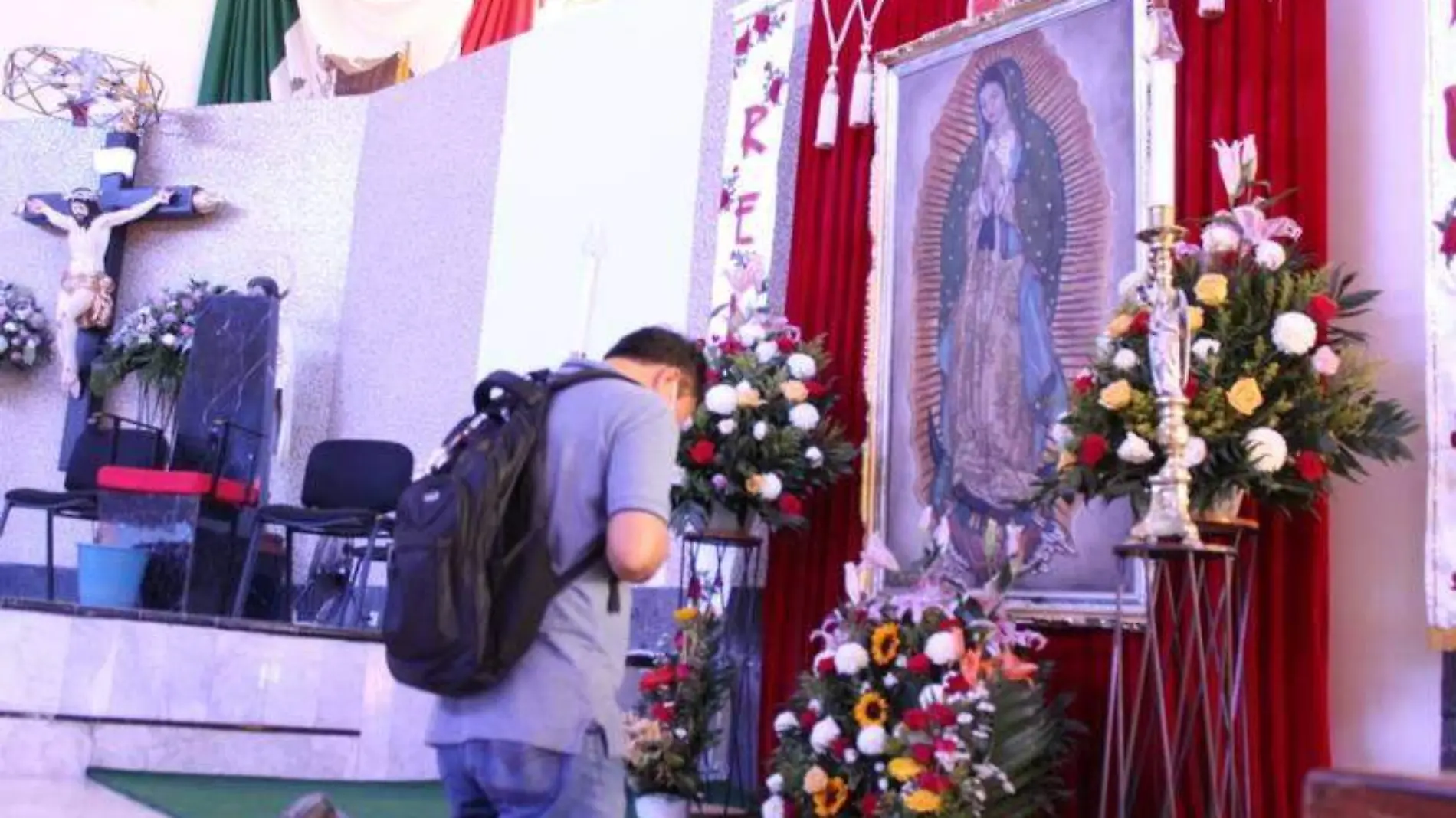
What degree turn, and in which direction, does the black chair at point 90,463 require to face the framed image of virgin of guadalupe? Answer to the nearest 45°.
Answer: approximately 90° to its left

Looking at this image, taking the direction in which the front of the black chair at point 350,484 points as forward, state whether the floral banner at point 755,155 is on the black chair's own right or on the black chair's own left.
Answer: on the black chair's own left

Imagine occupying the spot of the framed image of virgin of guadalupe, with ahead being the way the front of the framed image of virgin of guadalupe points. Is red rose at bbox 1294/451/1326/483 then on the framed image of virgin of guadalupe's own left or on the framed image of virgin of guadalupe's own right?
on the framed image of virgin of guadalupe's own left

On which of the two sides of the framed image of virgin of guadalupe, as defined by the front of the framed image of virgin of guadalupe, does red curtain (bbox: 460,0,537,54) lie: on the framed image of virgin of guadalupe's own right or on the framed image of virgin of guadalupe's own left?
on the framed image of virgin of guadalupe's own right

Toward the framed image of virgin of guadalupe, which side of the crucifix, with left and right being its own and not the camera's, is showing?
left

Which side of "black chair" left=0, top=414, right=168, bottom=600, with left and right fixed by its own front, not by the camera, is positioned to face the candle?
left

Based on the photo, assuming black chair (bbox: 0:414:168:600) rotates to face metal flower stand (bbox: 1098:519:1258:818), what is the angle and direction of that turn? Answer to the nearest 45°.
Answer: approximately 90° to its left

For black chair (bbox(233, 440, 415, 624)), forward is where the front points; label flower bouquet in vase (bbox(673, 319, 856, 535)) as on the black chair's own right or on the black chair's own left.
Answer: on the black chair's own left

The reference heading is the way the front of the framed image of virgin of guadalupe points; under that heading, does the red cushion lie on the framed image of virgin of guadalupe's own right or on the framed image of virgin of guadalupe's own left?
on the framed image of virgin of guadalupe's own right
